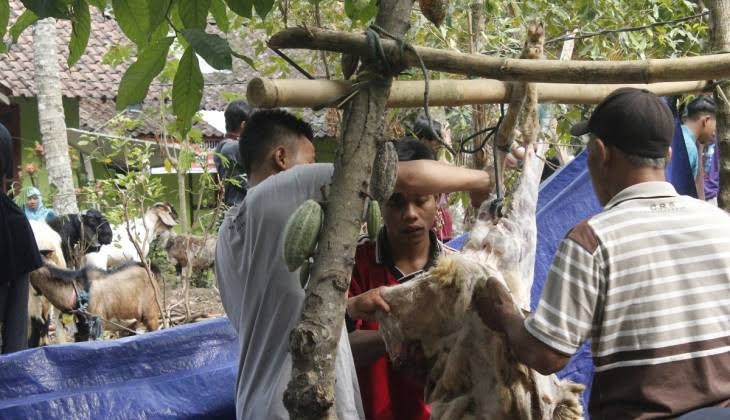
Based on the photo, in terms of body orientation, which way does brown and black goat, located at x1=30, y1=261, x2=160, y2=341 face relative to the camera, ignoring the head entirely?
to the viewer's left

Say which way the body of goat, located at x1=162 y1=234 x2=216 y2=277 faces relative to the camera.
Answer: to the viewer's left

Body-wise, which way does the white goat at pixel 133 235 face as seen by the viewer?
to the viewer's right

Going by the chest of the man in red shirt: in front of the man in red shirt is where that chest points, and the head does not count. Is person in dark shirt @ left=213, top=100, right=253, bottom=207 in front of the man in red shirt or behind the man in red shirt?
behind

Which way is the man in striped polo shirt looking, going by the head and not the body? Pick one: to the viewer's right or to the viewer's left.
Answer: to the viewer's left

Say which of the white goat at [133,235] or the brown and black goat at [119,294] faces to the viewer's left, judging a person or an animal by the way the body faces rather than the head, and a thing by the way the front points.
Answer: the brown and black goat

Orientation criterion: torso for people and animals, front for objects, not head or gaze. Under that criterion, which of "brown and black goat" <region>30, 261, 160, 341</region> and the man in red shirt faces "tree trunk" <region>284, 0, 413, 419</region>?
the man in red shirt

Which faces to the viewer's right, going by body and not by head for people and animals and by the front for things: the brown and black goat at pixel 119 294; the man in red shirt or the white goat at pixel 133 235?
the white goat

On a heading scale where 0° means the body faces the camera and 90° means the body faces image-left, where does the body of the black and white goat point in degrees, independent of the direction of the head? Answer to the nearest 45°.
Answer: approximately 270°

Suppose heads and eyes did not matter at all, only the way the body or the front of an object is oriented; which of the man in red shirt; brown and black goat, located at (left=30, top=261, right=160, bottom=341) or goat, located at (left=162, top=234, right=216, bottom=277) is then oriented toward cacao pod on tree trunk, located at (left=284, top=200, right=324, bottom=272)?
the man in red shirt
